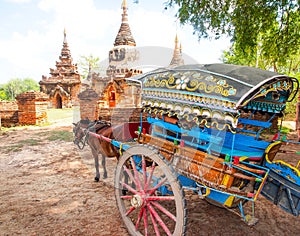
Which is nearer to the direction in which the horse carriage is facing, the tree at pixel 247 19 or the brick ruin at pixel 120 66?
the brick ruin

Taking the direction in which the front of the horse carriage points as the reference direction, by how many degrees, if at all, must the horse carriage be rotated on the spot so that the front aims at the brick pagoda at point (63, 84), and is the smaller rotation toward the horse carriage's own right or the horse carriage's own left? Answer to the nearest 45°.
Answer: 0° — it already faces it

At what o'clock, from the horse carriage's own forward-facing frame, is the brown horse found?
The brown horse is roughly at 12 o'clock from the horse carriage.

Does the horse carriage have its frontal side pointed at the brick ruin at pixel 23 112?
yes

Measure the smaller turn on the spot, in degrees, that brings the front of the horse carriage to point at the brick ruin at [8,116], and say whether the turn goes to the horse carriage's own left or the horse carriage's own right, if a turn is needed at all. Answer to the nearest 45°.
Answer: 0° — it already faces it

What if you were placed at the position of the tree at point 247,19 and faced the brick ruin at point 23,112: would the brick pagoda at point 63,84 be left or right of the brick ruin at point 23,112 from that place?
right

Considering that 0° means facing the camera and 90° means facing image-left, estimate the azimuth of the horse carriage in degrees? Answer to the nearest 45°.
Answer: approximately 135°

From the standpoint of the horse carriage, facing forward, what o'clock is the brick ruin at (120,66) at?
The brick ruin is roughly at 1 o'clock from the horse carriage.

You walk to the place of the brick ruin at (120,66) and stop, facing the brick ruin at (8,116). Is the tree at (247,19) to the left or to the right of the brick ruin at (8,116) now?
left

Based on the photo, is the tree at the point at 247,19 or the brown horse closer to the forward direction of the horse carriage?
the brown horse
